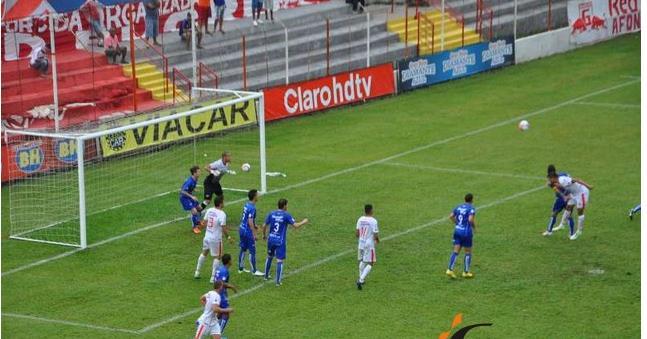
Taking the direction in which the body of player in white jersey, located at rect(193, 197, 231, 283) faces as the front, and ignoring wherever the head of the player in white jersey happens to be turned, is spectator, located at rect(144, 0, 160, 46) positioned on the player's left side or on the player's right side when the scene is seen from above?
on the player's left side

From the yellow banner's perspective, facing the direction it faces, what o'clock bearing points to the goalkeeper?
The goalkeeper is roughly at 11 o'clock from the yellow banner.

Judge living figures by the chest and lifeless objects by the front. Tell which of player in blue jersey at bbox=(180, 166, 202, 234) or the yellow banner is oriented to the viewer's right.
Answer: the player in blue jersey

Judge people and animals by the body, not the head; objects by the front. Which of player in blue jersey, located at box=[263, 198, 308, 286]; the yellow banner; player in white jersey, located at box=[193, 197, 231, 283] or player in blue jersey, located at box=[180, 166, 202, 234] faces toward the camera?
the yellow banner

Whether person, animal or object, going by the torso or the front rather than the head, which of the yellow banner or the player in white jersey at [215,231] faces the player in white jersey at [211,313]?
the yellow banner

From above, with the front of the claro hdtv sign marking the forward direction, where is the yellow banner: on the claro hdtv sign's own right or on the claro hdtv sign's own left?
on the claro hdtv sign's own right

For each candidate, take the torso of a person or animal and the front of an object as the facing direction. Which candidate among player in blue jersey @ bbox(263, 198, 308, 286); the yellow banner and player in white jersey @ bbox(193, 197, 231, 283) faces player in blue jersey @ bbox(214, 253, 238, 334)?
the yellow banner

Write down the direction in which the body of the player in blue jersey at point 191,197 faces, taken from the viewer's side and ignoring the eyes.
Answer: to the viewer's right

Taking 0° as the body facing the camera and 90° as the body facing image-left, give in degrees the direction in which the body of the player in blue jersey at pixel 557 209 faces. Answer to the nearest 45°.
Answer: approximately 90°
